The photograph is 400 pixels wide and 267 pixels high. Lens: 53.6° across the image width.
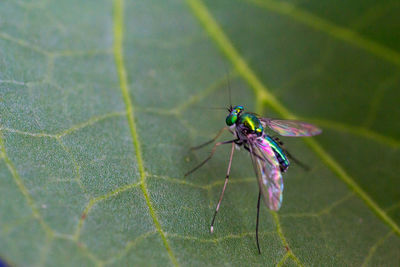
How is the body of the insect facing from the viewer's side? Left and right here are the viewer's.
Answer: facing away from the viewer and to the left of the viewer
